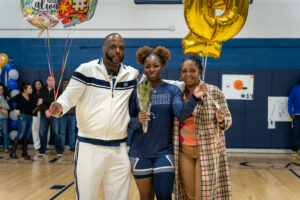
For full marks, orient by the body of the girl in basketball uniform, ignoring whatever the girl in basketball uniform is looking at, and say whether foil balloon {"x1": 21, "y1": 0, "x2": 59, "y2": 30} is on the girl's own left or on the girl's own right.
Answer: on the girl's own right

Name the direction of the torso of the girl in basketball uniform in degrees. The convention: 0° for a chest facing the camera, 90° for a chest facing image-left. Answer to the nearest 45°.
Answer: approximately 0°

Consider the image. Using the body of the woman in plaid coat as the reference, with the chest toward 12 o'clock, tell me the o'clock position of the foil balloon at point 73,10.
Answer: The foil balloon is roughly at 2 o'clock from the woman in plaid coat.
